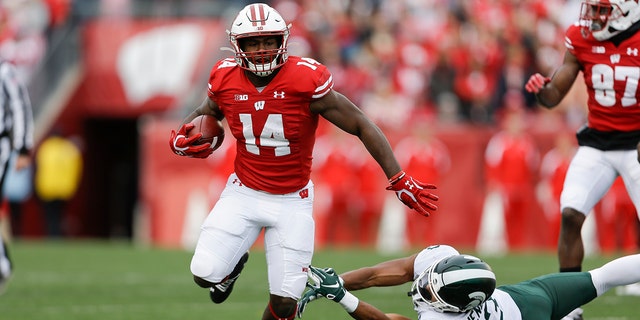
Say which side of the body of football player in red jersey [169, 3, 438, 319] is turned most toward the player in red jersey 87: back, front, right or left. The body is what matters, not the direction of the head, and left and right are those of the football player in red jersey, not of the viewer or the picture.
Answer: left

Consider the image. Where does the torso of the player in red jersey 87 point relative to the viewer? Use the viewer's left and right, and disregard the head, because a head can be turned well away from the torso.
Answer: facing the viewer

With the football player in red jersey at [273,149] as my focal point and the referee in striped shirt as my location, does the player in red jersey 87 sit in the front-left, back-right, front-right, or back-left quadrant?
front-left

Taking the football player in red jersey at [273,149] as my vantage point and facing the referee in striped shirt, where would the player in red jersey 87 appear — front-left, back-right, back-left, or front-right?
back-right

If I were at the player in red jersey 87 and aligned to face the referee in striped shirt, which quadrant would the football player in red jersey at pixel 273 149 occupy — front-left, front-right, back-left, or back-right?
front-left

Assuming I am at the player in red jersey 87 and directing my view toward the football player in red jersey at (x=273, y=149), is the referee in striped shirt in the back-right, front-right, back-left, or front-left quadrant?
front-right

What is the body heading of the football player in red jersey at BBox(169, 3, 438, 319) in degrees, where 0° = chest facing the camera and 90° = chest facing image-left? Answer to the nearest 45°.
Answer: approximately 0°

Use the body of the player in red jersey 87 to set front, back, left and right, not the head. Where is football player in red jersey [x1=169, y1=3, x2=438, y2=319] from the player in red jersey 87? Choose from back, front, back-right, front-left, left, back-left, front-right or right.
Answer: front-right

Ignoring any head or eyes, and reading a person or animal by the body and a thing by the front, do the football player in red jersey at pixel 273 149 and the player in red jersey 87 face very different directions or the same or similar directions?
same or similar directions

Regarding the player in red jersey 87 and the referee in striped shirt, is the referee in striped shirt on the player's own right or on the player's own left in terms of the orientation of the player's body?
on the player's own right

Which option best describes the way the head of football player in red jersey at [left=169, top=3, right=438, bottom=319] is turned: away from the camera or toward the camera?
toward the camera
